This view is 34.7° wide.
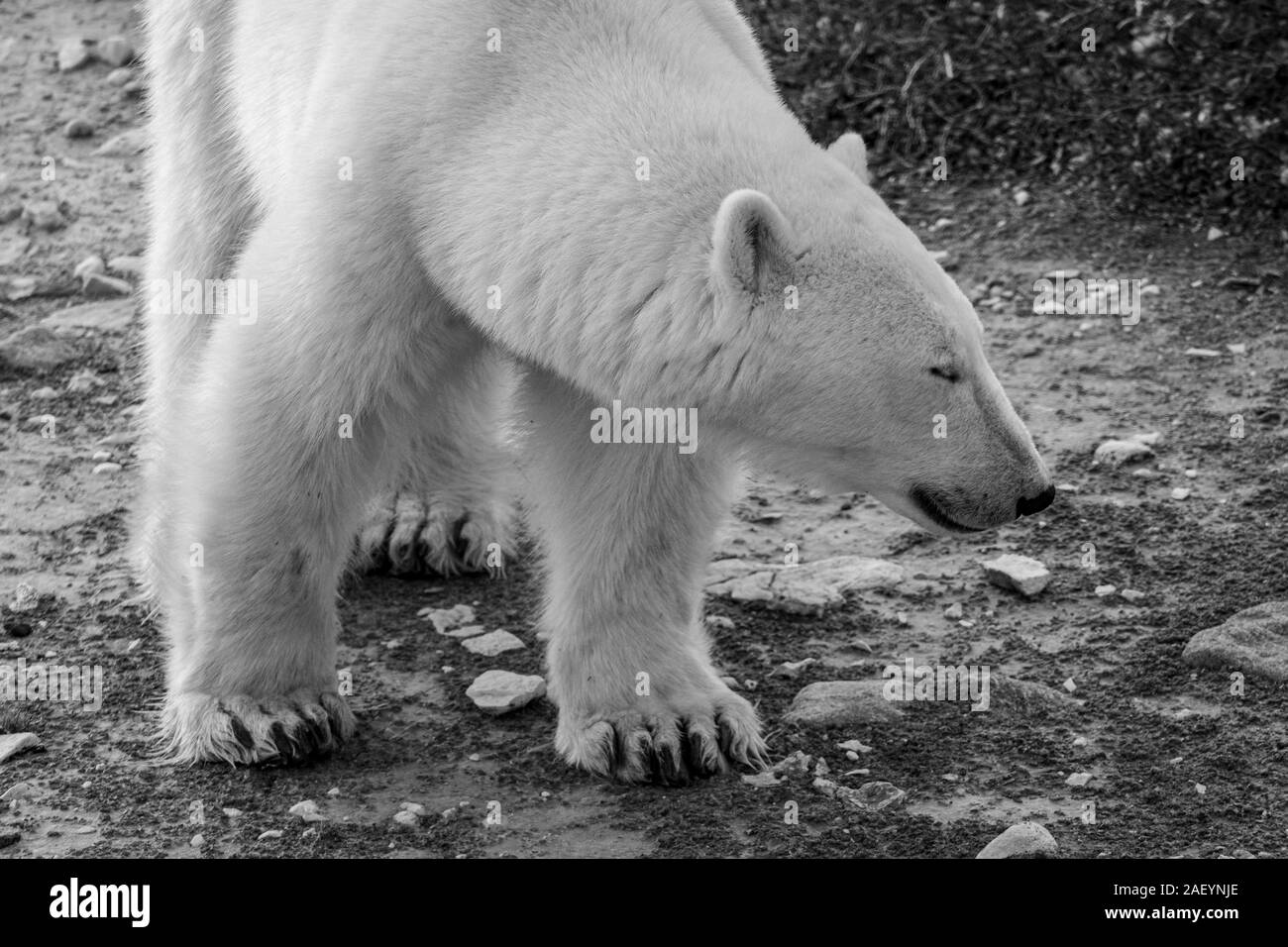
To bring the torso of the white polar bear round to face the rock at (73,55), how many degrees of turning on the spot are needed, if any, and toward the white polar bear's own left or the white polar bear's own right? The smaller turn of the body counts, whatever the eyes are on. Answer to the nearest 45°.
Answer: approximately 180°

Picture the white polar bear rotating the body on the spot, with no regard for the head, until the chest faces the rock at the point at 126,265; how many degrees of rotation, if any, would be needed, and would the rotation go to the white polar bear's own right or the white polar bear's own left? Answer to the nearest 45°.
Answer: approximately 180°

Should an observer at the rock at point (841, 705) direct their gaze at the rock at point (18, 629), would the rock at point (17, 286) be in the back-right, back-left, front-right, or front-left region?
front-right

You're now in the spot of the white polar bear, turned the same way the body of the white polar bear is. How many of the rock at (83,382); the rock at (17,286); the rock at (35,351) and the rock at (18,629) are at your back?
4

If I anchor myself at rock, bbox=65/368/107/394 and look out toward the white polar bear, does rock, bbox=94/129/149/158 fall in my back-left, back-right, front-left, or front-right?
back-left

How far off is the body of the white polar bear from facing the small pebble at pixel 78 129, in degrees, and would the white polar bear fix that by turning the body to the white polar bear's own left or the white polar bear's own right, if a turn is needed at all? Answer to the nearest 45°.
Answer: approximately 180°

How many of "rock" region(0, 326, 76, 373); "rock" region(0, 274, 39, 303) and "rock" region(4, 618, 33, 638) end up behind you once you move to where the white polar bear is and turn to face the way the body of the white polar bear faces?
3

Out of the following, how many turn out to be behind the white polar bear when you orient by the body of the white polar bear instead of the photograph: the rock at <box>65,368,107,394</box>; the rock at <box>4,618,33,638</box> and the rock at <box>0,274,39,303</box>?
3

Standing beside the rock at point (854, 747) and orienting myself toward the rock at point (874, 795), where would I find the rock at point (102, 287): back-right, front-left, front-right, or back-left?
back-right

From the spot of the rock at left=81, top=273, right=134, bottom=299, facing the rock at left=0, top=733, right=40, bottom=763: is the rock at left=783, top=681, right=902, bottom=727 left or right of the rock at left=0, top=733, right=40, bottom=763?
left

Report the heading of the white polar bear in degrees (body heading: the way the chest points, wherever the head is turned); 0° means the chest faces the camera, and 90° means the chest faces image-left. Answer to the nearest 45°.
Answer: approximately 315°

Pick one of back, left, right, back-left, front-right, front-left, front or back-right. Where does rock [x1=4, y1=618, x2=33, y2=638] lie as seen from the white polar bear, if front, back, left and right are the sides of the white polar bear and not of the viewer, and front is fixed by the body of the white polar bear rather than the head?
back

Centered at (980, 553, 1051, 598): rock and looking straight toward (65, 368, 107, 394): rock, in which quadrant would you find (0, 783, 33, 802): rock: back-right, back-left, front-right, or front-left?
front-left
